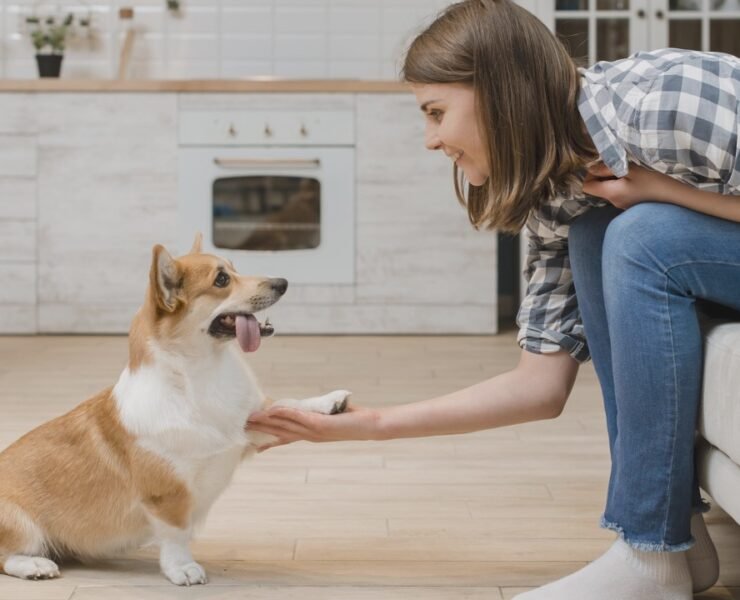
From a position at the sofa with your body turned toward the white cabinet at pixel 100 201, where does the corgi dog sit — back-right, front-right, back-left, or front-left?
front-left

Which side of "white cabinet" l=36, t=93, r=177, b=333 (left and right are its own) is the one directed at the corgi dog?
front

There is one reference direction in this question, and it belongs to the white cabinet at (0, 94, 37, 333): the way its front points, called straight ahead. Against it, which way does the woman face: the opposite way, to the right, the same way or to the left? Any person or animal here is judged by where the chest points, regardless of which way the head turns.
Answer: to the right

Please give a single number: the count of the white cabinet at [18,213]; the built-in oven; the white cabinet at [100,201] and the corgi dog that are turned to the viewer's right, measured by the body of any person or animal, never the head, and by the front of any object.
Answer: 1

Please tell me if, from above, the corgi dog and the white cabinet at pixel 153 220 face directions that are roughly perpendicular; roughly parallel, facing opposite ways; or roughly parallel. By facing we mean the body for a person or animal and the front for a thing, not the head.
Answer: roughly perpendicular

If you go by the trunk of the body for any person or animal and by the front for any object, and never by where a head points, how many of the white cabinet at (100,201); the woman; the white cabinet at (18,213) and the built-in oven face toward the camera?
3

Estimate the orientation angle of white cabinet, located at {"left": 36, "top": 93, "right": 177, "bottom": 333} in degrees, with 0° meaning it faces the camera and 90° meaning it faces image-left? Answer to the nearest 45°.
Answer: approximately 0°

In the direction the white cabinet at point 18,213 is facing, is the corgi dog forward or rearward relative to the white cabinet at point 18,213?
forward

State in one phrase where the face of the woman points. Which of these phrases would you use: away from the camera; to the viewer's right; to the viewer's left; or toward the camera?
to the viewer's left

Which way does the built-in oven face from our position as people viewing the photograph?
facing the viewer

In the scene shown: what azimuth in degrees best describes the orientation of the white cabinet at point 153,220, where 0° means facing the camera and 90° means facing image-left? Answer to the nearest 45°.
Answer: approximately 0°

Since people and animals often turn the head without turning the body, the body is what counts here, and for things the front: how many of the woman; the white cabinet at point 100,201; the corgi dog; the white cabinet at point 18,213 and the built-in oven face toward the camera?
3

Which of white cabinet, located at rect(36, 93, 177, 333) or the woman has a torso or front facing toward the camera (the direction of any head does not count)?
the white cabinet

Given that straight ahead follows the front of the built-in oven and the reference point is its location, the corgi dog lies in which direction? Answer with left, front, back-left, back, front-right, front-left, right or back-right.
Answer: front

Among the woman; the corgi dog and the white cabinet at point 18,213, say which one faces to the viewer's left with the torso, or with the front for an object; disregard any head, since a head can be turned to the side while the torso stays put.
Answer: the woman

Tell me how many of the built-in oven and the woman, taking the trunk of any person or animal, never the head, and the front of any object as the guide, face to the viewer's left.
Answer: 1

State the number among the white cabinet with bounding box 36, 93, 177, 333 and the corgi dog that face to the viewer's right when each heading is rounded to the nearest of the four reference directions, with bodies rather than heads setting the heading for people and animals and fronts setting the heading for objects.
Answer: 1

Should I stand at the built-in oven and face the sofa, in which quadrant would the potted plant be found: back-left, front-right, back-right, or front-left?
back-right
